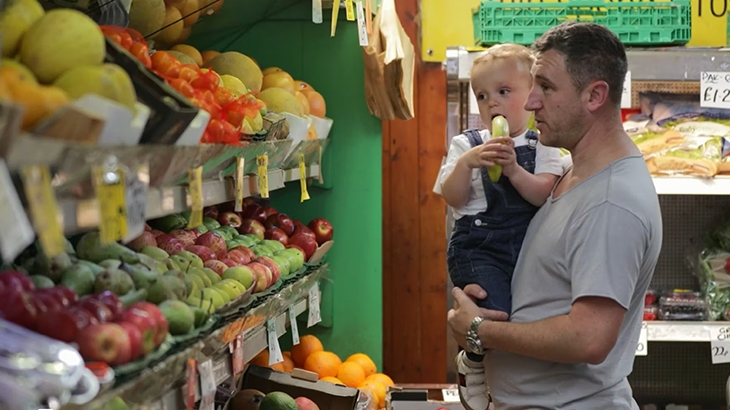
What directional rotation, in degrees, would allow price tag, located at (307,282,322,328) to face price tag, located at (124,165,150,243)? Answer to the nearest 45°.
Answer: approximately 45° to its right

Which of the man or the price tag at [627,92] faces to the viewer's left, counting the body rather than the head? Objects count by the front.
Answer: the man

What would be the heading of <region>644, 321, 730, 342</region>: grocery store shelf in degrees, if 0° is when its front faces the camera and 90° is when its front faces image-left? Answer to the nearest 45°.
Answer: approximately 0°

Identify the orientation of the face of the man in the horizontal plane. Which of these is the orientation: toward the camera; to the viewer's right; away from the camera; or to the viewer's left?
to the viewer's left

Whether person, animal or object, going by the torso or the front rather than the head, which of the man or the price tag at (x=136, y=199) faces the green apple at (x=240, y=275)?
the man

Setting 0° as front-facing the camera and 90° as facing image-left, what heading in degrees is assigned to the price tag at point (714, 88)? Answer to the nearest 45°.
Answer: approximately 0°

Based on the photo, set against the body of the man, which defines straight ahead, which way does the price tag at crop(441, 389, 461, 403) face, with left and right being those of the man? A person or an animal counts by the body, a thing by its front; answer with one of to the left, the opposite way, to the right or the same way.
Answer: to the left
